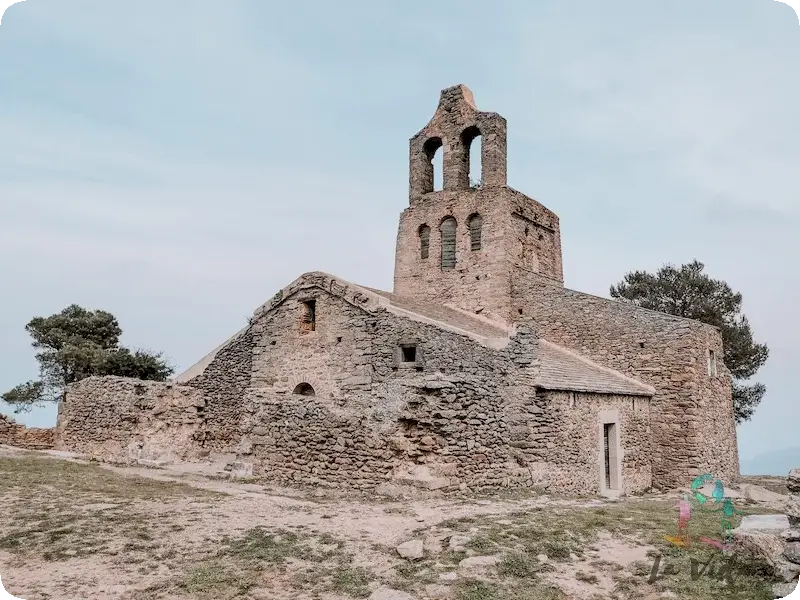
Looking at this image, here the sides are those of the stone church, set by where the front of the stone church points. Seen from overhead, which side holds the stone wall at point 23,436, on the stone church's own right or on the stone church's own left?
on the stone church's own right

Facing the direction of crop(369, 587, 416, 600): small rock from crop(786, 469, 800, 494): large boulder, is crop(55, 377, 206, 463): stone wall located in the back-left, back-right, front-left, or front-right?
front-right

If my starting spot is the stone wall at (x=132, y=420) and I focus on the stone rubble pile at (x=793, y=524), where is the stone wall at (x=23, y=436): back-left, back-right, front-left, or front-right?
back-right

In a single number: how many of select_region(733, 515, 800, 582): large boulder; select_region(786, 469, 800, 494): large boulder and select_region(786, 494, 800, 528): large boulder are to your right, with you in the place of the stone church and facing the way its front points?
0

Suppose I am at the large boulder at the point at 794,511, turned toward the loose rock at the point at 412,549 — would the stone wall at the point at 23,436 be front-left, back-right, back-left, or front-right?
front-right

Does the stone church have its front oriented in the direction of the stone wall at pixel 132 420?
no

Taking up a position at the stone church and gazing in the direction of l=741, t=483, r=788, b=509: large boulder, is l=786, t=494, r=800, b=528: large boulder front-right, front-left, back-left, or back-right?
front-right

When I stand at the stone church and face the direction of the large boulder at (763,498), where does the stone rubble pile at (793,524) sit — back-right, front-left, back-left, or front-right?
front-right
